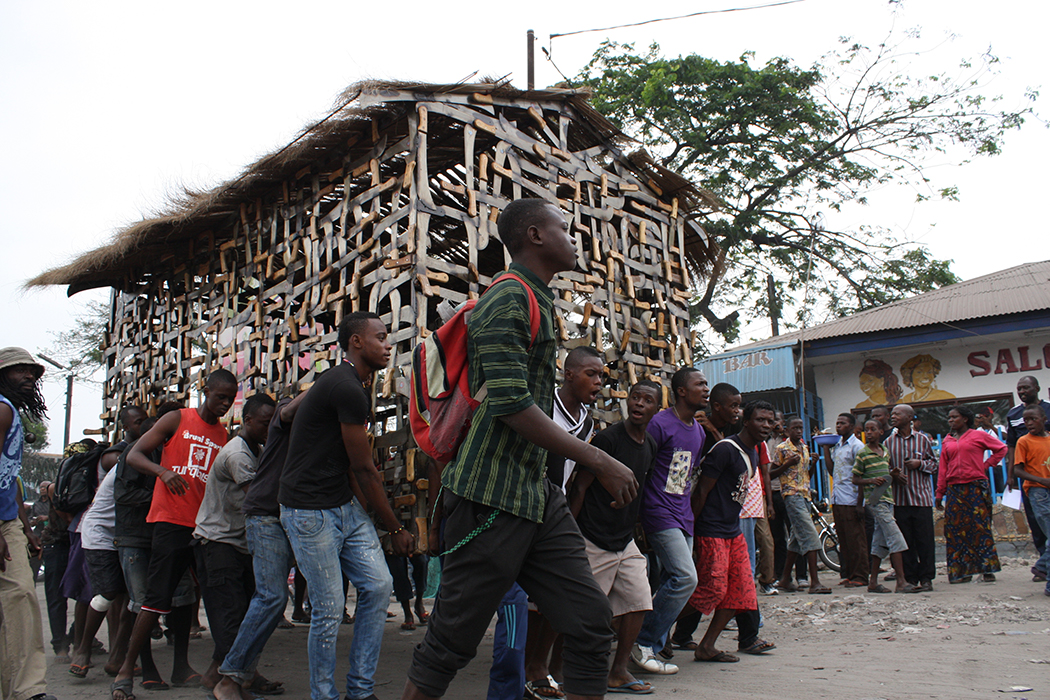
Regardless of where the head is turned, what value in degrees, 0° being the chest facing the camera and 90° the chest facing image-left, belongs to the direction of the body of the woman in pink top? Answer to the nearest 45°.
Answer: approximately 45°

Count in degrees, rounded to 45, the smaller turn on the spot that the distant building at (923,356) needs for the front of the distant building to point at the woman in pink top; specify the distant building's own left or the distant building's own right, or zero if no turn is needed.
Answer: approximately 45° to the distant building's own left

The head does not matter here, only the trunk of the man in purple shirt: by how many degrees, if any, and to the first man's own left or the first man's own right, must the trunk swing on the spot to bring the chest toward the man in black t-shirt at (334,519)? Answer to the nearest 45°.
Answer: approximately 90° to the first man's own right

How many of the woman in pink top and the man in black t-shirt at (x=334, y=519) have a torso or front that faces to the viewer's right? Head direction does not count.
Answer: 1

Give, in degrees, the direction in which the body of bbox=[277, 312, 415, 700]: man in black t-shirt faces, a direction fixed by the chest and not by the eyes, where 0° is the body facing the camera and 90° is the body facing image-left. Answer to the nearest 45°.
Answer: approximately 270°

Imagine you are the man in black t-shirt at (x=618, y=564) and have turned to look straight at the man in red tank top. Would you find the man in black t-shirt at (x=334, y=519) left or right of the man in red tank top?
left

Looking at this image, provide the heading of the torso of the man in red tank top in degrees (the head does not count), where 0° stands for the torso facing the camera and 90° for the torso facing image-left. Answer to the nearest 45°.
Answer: approximately 315°

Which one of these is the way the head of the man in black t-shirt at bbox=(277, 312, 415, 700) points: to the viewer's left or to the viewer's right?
to the viewer's right

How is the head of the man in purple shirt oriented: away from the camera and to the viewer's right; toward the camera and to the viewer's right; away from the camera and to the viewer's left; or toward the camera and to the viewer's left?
toward the camera and to the viewer's right
